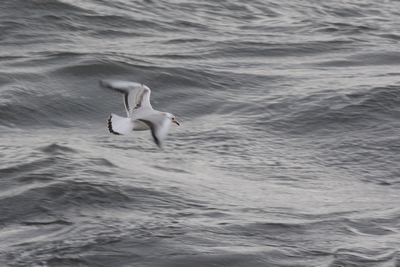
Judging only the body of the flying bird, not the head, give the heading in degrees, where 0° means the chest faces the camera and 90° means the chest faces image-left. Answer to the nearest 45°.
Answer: approximately 270°
